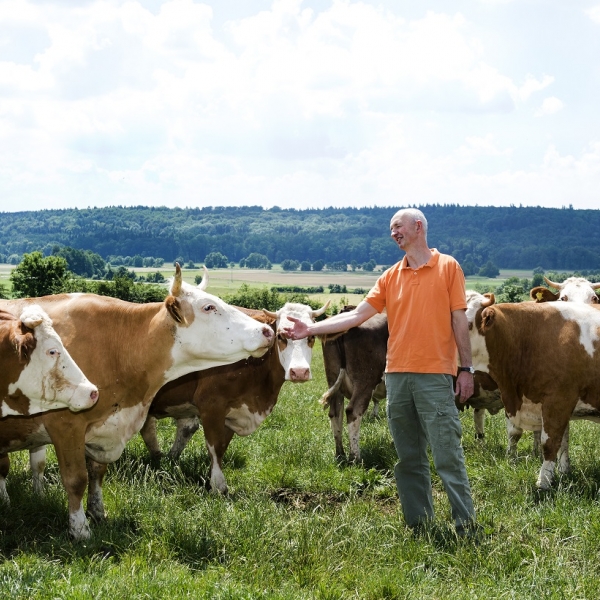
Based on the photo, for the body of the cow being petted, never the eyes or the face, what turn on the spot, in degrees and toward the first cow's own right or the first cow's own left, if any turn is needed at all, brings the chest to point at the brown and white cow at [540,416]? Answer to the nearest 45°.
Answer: approximately 45° to the first cow's own left

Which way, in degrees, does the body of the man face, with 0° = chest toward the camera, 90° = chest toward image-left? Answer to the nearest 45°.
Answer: approximately 45°

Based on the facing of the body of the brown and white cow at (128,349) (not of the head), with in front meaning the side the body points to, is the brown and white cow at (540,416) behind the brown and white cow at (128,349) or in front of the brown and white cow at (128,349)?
in front

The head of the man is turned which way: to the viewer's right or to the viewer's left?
to the viewer's left

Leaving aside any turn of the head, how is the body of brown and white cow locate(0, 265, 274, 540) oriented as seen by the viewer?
to the viewer's right

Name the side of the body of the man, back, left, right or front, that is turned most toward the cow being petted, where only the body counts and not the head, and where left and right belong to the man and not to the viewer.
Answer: right

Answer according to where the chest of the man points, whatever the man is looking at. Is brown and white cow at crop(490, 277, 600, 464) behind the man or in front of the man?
behind

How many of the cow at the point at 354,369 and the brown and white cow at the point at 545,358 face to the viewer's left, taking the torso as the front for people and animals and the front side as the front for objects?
1

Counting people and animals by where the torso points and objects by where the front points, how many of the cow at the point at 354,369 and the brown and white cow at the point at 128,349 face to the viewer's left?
0

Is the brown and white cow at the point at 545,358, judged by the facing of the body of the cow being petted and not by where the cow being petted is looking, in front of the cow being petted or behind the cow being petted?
in front

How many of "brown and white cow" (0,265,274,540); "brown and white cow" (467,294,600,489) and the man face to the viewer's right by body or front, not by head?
1

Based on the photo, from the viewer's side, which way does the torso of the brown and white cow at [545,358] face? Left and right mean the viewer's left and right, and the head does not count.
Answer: facing to the left of the viewer

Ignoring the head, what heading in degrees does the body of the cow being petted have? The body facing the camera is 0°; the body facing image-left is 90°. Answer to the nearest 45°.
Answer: approximately 315°

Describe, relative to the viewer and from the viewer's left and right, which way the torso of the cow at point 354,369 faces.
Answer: facing away from the viewer and to the right of the viewer
